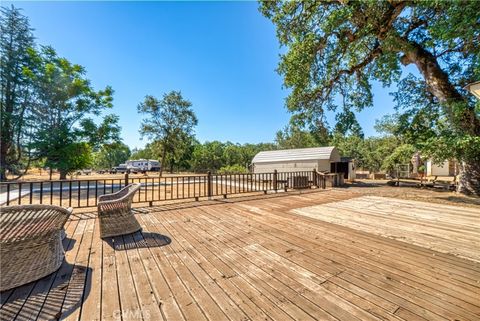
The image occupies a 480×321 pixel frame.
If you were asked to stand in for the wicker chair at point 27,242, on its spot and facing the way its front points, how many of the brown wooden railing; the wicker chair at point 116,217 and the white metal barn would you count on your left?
0

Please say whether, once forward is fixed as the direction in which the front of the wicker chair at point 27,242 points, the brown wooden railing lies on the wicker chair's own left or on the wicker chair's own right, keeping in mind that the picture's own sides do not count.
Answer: on the wicker chair's own right

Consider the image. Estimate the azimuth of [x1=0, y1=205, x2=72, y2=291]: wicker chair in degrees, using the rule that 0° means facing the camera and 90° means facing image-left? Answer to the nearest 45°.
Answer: approximately 135°

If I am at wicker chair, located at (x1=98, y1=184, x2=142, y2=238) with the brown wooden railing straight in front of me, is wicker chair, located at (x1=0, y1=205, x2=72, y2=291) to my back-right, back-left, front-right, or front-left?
back-left

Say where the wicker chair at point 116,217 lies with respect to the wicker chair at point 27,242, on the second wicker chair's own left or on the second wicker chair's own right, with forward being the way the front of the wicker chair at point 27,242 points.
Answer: on the second wicker chair's own right

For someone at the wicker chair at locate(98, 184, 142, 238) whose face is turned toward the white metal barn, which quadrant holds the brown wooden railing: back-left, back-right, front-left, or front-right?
front-left

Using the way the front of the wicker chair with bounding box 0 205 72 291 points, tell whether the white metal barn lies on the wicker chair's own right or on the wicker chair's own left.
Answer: on the wicker chair's own right

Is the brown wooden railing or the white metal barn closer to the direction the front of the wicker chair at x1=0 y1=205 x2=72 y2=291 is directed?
the brown wooden railing

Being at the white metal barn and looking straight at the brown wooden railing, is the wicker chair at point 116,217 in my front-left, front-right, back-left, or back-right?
front-left
